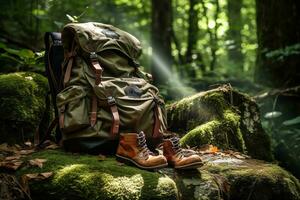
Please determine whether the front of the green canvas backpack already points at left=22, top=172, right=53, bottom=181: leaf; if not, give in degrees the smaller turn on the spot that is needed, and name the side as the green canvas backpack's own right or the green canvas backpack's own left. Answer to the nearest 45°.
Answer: approximately 90° to the green canvas backpack's own right

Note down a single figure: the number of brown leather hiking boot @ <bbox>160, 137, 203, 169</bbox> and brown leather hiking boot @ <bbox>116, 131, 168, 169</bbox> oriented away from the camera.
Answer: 0

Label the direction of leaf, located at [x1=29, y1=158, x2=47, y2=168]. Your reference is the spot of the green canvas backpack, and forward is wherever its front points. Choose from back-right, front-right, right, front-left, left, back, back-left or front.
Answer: right

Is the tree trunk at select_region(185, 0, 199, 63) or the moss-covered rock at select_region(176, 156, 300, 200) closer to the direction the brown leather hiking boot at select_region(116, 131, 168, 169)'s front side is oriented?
the moss-covered rock

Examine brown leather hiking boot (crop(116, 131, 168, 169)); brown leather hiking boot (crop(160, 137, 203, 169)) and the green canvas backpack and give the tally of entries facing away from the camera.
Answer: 0

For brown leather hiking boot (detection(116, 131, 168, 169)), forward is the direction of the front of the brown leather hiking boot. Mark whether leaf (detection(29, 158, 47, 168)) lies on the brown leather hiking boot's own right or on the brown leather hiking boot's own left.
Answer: on the brown leather hiking boot's own right

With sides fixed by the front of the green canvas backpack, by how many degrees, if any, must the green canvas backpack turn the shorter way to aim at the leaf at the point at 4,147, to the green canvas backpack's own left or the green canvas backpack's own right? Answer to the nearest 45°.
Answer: approximately 135° to the green canvas backpack's own right

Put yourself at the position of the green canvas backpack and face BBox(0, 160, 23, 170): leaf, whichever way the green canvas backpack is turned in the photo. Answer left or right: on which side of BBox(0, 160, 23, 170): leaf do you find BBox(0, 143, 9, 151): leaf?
right

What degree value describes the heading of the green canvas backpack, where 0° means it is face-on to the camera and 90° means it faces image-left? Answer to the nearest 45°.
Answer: approximately 315°

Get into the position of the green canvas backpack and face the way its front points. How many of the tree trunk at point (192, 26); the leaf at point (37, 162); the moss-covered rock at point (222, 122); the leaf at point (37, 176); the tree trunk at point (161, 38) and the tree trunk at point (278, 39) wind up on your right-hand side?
2
